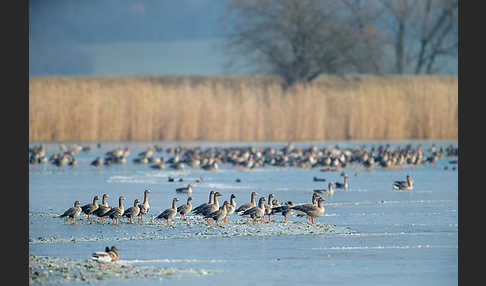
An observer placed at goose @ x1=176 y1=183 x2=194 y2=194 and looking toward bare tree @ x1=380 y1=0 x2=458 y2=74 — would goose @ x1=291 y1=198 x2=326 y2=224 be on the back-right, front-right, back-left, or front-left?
back-right

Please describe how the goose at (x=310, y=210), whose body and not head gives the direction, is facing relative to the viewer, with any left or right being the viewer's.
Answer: facing to the right of the viewer
